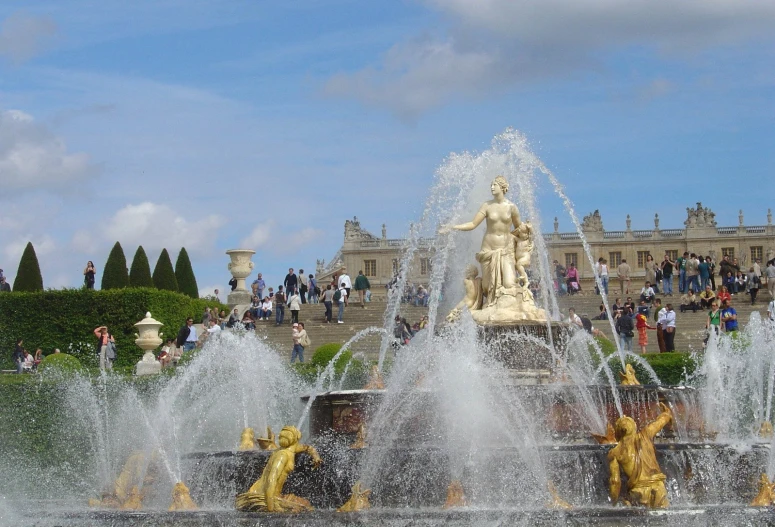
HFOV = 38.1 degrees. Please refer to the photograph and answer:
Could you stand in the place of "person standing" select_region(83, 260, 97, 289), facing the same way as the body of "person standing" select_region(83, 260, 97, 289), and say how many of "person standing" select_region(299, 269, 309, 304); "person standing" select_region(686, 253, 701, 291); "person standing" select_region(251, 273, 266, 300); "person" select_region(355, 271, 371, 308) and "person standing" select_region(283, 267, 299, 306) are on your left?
5

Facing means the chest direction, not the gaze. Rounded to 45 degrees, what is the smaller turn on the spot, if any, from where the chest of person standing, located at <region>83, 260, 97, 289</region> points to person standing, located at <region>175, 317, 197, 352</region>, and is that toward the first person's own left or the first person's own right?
0° — they already face them

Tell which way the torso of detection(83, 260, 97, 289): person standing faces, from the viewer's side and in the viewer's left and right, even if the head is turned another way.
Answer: facing the viewer

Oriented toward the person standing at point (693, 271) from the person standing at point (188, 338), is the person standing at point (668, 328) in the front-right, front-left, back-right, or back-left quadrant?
front-right

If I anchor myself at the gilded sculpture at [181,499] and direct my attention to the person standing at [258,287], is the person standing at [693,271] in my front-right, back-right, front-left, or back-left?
front-right

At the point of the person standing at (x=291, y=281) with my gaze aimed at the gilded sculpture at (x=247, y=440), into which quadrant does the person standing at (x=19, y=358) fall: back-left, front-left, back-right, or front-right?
front-right

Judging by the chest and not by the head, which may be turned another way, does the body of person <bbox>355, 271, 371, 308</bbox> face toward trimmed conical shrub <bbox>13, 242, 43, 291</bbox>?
no

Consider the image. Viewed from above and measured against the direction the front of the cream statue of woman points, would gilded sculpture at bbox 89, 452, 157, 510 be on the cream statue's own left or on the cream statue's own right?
on the cream statue's own right

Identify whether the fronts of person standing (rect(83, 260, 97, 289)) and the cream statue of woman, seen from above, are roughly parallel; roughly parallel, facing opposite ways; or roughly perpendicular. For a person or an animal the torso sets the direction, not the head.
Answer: roughly parallel

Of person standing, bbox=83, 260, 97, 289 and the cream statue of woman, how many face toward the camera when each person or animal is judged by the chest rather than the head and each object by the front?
2

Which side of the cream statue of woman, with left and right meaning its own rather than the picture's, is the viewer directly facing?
front

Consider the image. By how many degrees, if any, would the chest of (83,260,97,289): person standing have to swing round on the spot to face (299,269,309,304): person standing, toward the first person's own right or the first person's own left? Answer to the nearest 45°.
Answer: approximately 90° to the first person's own left
